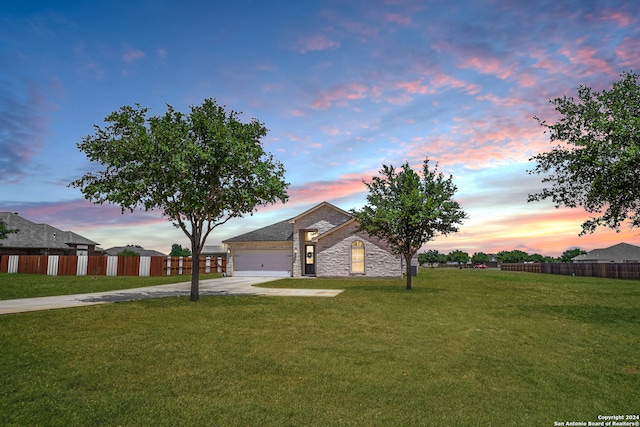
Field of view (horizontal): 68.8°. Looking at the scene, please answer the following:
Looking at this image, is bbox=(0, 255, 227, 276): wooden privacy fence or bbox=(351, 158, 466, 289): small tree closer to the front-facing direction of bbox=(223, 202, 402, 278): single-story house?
the small tree

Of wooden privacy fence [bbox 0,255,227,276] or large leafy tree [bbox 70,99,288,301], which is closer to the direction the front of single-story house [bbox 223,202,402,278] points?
the large leafy tree

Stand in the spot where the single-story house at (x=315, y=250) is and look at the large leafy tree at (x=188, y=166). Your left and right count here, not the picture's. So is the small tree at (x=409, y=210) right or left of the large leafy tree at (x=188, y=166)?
left

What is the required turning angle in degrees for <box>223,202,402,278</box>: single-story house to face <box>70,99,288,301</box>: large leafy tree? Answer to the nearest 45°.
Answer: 0° — it already faces it

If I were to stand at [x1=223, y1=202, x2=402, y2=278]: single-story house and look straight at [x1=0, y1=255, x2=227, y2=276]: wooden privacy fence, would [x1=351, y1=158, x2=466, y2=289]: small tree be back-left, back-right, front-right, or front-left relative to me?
back-left

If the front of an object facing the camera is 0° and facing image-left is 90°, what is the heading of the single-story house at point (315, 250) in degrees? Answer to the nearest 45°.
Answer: approximately 0°

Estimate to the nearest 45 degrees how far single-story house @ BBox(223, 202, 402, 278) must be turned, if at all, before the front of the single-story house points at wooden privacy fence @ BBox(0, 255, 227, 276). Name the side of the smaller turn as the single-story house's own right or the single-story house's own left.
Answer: approximately 90° to the single-story house's own right
